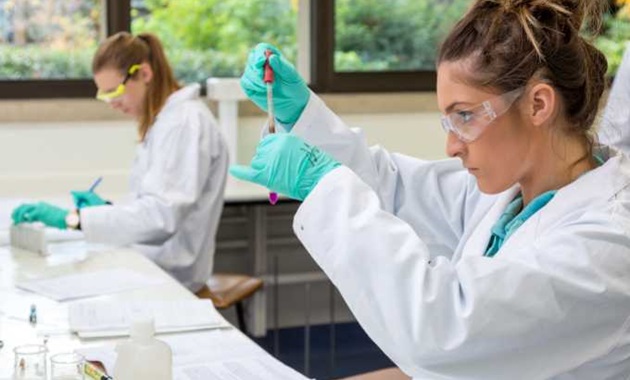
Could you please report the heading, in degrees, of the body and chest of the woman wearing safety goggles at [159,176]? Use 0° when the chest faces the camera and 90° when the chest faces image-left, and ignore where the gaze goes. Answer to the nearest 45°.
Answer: approximately 90°

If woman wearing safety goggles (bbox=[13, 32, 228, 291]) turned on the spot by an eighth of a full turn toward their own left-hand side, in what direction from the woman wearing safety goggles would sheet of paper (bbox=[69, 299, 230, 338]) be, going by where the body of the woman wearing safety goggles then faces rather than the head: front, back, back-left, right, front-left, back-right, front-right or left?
front-left

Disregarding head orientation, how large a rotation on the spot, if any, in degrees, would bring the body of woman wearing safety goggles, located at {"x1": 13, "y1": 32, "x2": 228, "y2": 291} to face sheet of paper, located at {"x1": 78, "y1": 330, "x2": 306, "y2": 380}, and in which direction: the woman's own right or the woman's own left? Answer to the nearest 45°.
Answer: approximately 90° to the woman's own left

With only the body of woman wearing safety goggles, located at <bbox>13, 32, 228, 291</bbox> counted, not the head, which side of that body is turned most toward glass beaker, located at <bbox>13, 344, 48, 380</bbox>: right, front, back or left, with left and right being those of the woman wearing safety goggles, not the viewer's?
left

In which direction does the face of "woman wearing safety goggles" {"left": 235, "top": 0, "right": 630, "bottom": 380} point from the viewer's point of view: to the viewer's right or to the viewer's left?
to the viewer's left

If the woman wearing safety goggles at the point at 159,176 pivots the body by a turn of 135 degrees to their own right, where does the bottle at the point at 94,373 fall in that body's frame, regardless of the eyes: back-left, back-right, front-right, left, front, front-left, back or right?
back-right
